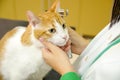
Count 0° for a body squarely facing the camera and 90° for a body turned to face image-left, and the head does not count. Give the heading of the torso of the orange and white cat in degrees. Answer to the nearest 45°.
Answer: approximately 315°
